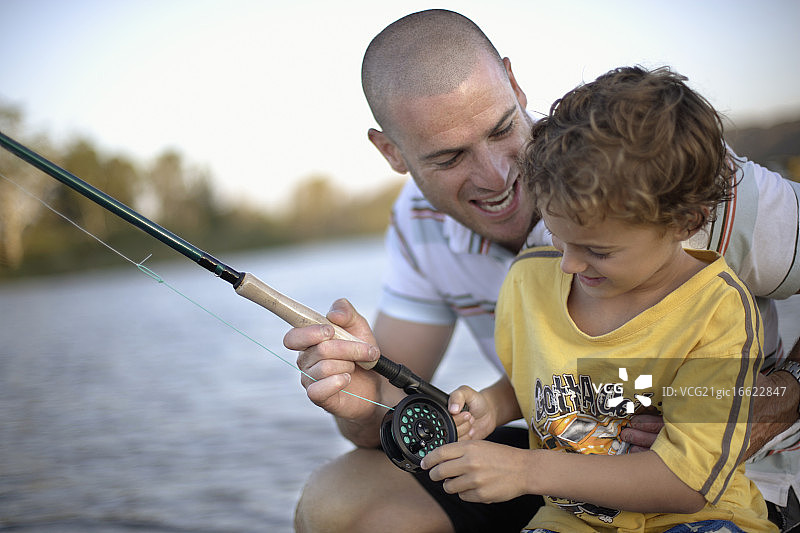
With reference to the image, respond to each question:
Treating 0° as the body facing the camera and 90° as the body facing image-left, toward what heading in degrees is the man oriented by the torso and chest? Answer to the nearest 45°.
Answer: approximately 0°

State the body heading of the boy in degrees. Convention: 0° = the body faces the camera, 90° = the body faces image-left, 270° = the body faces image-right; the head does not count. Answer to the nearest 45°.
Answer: approximately 45°

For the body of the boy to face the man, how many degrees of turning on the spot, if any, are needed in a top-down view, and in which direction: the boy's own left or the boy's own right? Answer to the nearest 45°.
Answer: approximately 90° to the boy's own right

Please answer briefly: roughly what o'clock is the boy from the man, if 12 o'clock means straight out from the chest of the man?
The boy is roughly at 11 o'clock from the man.

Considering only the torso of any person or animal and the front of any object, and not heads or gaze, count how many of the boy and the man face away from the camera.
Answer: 0

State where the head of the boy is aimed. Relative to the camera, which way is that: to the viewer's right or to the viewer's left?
to the viewer's left
